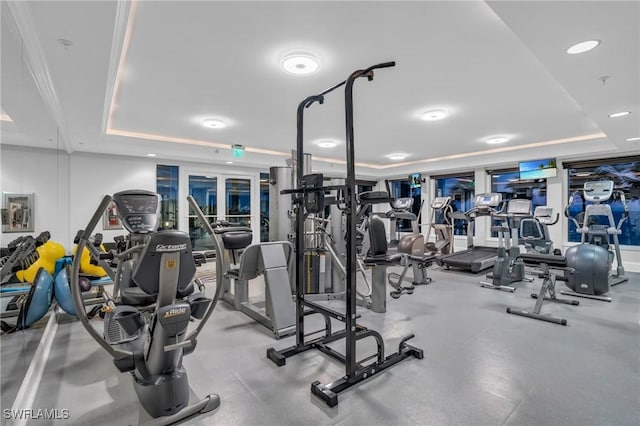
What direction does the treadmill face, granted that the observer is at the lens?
facing away from the viewer and to the right of the viewer

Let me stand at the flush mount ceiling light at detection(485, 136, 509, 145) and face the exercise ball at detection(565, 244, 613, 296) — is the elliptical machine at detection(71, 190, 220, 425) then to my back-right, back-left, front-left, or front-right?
front-right

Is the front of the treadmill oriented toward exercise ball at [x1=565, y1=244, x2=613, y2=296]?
no

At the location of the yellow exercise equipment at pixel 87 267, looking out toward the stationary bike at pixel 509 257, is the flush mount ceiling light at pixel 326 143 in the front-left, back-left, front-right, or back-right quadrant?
front-left

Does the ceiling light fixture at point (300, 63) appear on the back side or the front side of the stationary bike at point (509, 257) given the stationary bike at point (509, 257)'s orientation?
on the back side

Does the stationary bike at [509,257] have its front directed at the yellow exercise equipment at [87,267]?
no

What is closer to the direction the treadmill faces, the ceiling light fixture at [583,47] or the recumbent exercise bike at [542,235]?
the recumbent exercise bike

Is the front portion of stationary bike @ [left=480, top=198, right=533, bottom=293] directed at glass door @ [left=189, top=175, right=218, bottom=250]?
no

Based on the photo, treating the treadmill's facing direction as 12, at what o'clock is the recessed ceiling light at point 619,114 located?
The recessed ceiling light is roughly at 3 o'clock from the treadmill.

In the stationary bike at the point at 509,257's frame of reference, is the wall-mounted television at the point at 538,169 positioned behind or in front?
in front

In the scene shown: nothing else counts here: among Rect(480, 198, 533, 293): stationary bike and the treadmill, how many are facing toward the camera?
0

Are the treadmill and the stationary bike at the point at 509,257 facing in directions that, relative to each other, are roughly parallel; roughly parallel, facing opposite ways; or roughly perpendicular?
roughly parallel

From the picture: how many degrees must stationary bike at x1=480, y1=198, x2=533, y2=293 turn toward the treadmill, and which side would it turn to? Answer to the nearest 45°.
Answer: approximately 90° to its left

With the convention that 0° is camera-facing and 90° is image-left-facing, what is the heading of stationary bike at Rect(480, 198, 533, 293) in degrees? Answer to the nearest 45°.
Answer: approximately 225°
